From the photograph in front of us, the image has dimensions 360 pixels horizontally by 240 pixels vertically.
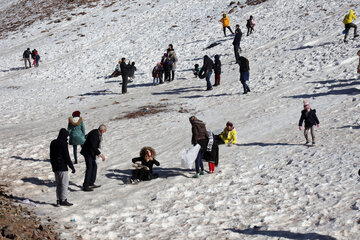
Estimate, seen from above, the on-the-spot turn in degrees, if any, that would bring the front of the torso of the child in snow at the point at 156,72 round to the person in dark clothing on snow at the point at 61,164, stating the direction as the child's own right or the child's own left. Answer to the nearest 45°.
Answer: approximately 90° to the child's own right

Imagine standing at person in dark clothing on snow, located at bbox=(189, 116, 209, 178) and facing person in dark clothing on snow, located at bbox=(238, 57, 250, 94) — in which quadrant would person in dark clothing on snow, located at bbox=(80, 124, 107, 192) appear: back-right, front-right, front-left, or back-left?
back-left
